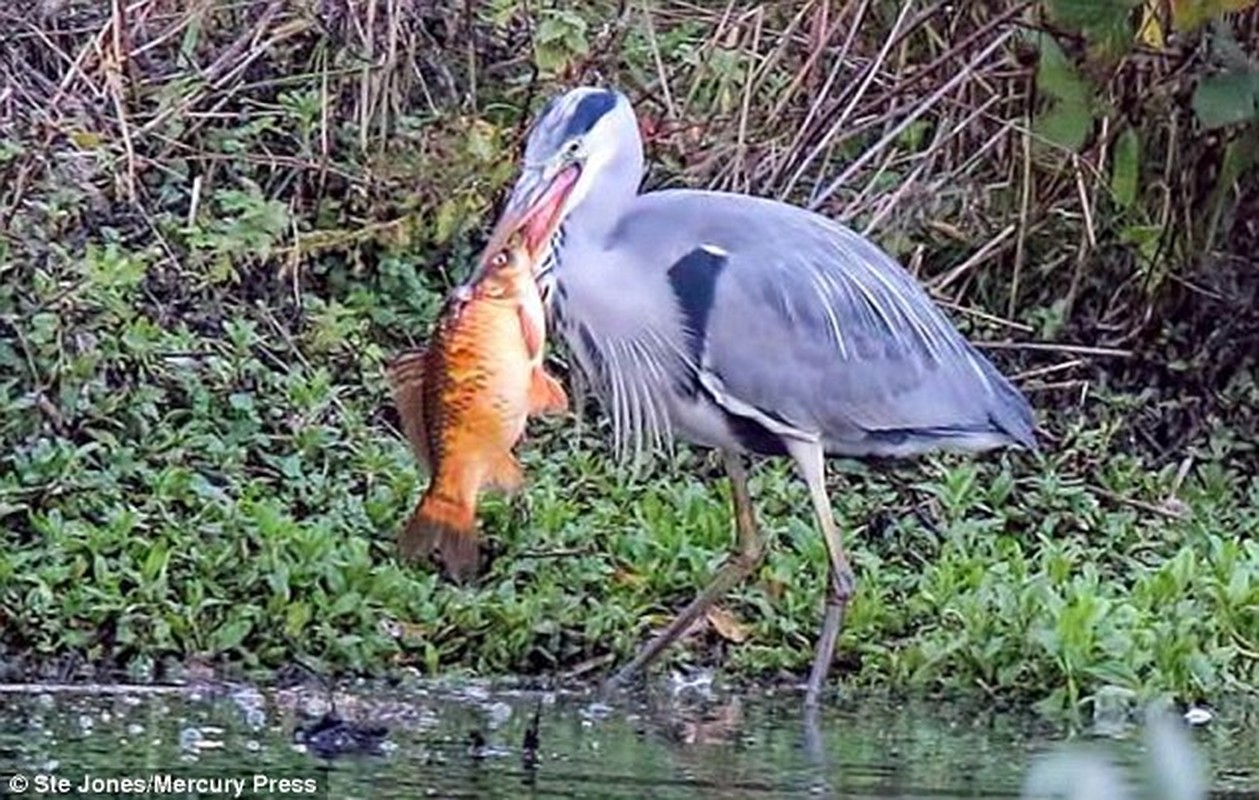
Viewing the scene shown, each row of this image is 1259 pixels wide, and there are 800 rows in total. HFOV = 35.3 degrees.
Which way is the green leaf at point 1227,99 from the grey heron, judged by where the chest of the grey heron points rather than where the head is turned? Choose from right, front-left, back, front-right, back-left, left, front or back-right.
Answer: back-right

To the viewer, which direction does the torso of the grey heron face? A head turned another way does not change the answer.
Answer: to the viewer's left

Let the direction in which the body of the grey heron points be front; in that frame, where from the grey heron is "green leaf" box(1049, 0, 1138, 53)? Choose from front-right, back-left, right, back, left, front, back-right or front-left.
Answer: back-right
